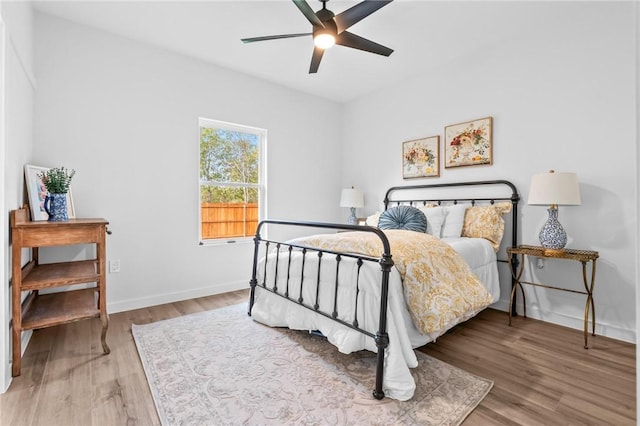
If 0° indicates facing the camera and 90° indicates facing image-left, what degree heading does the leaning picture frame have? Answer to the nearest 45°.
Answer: approximately 315°

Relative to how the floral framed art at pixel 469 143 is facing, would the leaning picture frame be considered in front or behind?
in front

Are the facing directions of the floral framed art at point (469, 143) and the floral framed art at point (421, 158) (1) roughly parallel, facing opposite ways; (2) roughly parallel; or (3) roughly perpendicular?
roughly parallel

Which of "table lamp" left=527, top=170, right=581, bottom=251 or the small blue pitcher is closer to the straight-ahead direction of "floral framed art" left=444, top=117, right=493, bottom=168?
the small blue pitcher

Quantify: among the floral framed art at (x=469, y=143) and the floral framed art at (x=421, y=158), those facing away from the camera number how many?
0

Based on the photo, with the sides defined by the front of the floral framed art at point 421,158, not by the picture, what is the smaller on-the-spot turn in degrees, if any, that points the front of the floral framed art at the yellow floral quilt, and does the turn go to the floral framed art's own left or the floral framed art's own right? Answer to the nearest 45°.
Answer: approximately 45° to the floral framed art's own left

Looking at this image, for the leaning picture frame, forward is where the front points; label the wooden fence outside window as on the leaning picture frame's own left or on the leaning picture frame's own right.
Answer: on the leaning picture frame's own left

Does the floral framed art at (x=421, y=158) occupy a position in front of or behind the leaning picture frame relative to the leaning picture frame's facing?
in front

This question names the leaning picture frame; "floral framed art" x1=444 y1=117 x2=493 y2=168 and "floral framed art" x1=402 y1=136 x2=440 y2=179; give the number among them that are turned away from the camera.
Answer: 0

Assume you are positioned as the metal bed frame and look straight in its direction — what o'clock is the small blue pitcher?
The small blue pitcher is roughly at 1 o'clock from the metal bed frame.

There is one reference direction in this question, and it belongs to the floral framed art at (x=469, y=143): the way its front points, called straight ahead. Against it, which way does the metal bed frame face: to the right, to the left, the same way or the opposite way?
the same way

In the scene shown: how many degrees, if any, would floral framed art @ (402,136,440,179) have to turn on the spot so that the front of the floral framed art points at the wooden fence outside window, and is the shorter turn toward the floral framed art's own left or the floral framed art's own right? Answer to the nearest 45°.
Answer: approximately 45° to the floral framed art's own right

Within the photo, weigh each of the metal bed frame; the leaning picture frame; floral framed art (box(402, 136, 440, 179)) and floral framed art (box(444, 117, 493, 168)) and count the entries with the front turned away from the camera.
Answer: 0

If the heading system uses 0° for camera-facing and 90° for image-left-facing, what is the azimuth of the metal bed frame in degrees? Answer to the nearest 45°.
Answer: approximately 45°

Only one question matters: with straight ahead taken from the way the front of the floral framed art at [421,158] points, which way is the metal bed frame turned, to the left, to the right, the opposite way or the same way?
the same way
